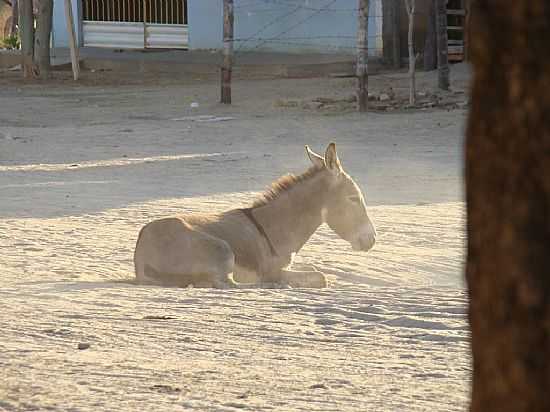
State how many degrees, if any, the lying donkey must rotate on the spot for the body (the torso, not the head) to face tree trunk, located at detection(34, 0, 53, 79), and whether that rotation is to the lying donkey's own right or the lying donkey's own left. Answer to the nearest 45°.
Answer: approximately 90° to the lying donkey's own left

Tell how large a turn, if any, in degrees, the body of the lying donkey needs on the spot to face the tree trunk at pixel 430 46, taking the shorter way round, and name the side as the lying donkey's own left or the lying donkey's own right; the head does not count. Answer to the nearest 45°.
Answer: approximately 90° to the lying donkey's own left

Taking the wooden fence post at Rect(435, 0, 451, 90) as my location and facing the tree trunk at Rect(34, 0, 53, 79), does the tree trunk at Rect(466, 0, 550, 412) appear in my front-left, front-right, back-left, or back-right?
back-left

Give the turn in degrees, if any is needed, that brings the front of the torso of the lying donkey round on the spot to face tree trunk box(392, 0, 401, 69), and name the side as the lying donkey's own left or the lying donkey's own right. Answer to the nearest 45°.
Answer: approximately 90° to the lying donkey's own left

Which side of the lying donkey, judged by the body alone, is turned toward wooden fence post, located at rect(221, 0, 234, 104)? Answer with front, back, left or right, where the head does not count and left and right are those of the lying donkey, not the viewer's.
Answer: left

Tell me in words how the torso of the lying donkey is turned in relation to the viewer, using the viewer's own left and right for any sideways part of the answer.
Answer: facing to the right of the viewer

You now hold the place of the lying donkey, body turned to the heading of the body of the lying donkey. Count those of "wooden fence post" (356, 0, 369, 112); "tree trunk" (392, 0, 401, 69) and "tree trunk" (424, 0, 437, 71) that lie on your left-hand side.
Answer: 3

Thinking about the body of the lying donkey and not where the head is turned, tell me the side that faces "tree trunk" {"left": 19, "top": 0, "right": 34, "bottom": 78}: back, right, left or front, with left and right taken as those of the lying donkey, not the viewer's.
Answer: left

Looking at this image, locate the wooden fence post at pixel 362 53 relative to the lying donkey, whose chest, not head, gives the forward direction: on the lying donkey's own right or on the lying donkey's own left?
on the lying donkey's own left
